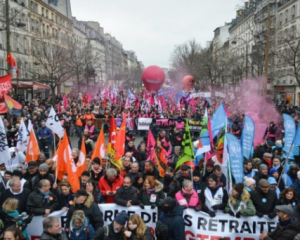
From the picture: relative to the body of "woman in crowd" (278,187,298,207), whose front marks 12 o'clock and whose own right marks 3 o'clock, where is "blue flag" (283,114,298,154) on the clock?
The blue flag is roughly at 6 o'clock from the woman in crowd.

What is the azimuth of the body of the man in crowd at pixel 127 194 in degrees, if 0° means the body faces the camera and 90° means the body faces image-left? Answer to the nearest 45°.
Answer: approximately 0°

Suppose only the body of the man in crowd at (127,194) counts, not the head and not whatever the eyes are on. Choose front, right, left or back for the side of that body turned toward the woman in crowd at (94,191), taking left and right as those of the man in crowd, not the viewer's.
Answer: right

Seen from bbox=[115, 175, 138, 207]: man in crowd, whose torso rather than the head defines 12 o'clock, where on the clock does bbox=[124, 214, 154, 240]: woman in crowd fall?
The woman in crowd is roughly at 12 o'clock from the man in crowd.
